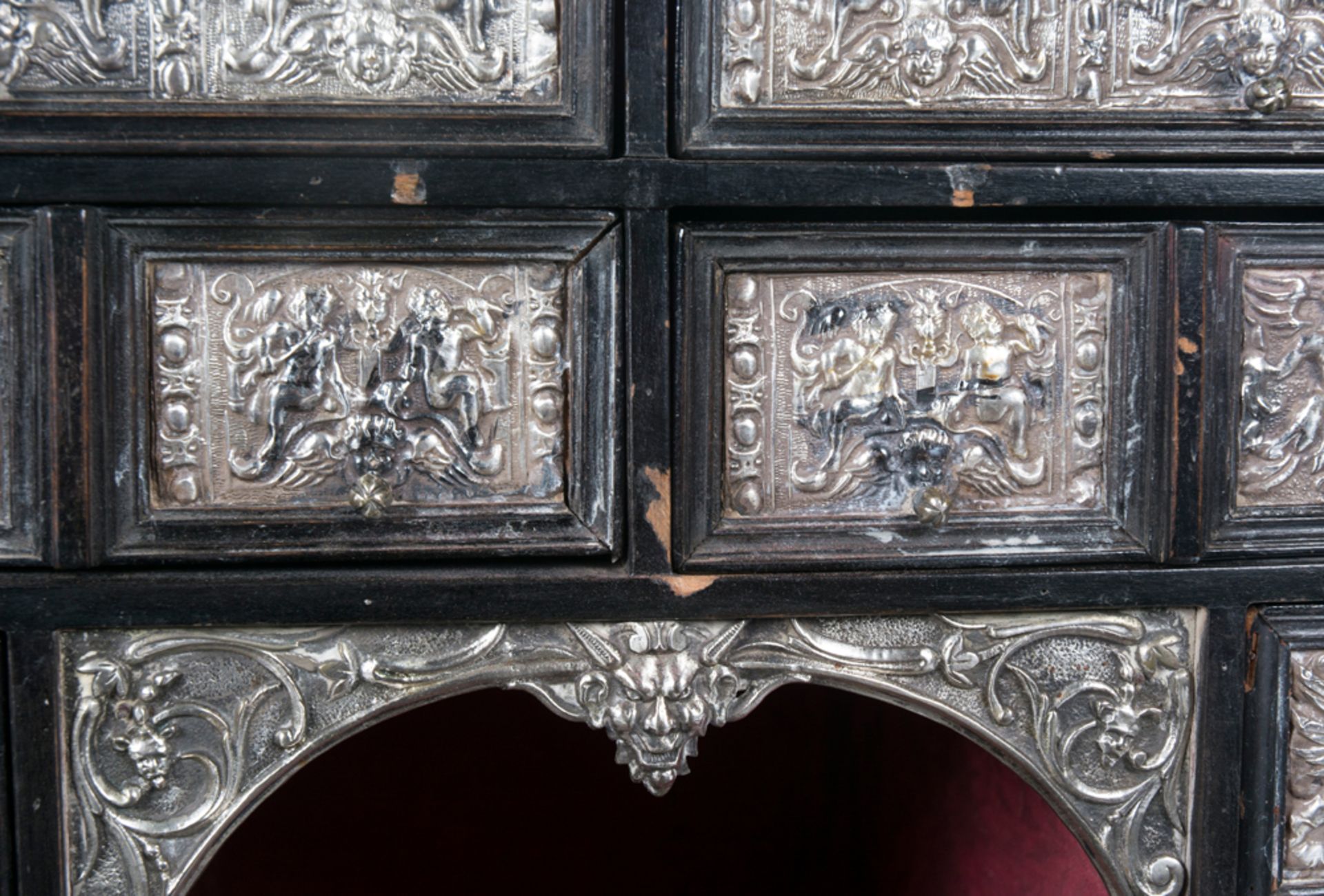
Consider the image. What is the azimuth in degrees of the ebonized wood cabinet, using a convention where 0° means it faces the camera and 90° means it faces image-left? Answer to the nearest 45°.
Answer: approximately 0°
